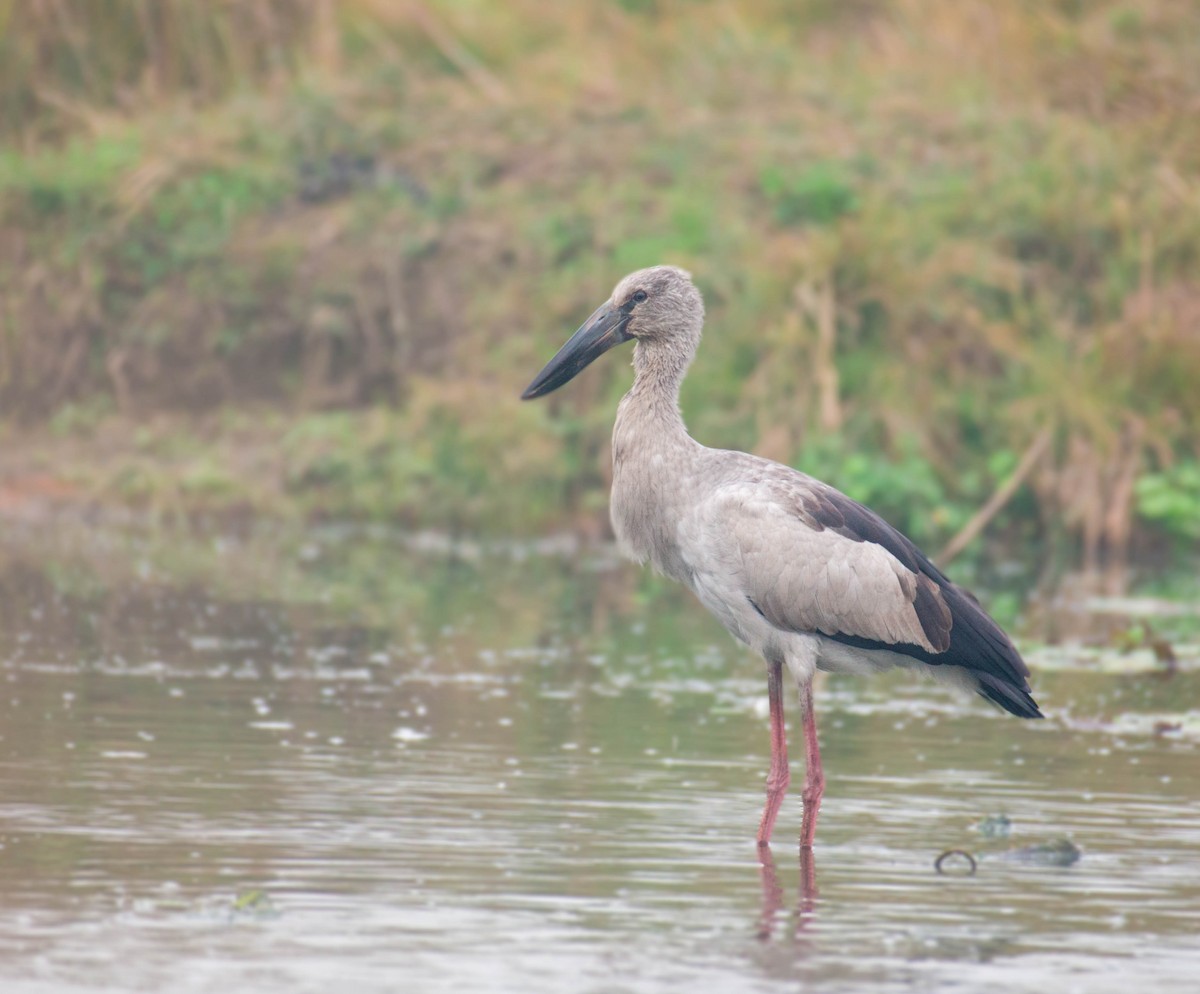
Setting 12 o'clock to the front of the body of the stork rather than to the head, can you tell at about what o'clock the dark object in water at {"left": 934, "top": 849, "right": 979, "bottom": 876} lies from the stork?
The dark object in water is roughly at 8 o'clock from the stork.

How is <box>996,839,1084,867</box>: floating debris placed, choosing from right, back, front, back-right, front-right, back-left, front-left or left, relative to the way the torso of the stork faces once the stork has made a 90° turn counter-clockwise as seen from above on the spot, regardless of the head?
front-left

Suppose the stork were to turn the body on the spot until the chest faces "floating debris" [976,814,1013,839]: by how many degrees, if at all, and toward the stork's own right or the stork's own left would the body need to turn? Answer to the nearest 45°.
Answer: approximately 135° to the stork's own left

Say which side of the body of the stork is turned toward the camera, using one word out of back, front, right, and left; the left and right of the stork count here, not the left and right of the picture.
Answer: left
